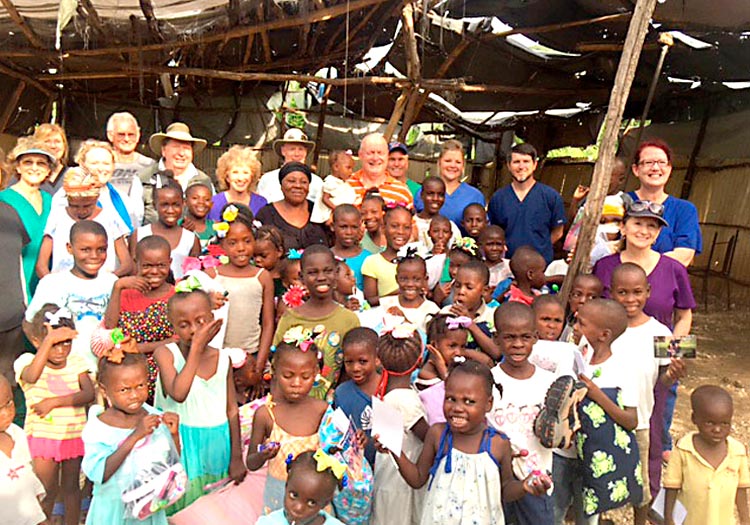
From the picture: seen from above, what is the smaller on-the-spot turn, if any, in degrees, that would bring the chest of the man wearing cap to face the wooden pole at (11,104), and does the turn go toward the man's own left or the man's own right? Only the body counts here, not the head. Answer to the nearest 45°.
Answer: approximately 135° to the man's own right

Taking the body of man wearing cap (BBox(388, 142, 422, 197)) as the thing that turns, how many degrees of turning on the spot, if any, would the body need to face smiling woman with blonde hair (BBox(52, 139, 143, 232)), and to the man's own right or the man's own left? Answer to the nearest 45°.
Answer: approximately 45° to the man's own right

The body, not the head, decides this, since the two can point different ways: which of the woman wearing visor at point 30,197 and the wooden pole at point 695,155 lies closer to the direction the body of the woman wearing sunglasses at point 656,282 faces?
the woman wearing visor
